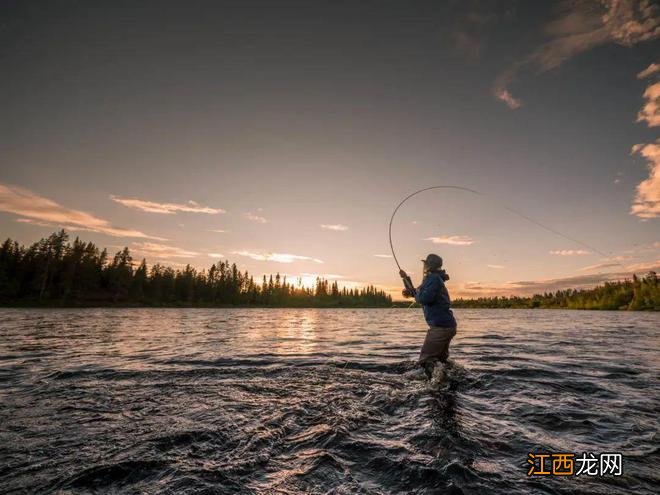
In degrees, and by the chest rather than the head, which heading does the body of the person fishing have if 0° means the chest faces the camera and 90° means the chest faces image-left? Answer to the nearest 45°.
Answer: approximately 90°
